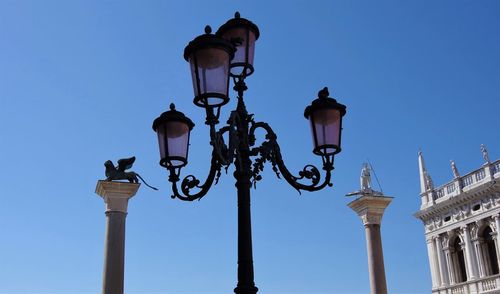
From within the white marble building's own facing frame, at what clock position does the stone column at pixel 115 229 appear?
The stone column is roughly at 1 o'clock from the white marble building.

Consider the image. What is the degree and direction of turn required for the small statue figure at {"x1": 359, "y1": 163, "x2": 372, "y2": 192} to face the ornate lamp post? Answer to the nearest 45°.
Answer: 0° — it already faces it

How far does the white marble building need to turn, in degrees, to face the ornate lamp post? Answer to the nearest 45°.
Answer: approximately 45° to its left

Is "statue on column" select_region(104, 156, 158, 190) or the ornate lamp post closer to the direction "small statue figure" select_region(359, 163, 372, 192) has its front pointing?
the ornate lamp post

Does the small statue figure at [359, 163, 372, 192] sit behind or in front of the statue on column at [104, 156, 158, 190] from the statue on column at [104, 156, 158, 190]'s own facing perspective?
behind

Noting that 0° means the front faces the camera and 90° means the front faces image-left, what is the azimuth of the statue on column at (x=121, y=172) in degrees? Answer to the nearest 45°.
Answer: approximately 90°

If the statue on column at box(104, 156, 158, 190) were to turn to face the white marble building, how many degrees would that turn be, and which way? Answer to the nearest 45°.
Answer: approximately 135° to its right

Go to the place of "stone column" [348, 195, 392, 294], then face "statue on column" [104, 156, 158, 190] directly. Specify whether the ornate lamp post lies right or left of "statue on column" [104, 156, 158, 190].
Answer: left

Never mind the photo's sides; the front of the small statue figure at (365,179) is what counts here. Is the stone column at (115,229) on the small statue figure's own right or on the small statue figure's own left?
on the small statue figure's own right

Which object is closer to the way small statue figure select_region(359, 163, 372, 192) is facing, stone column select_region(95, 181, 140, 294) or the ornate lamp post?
the ornate lamp post
